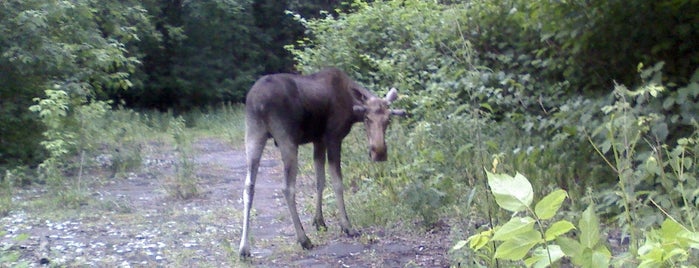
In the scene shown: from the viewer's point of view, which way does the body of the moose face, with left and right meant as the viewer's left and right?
facing away from the viewer and to the right of the viewer
